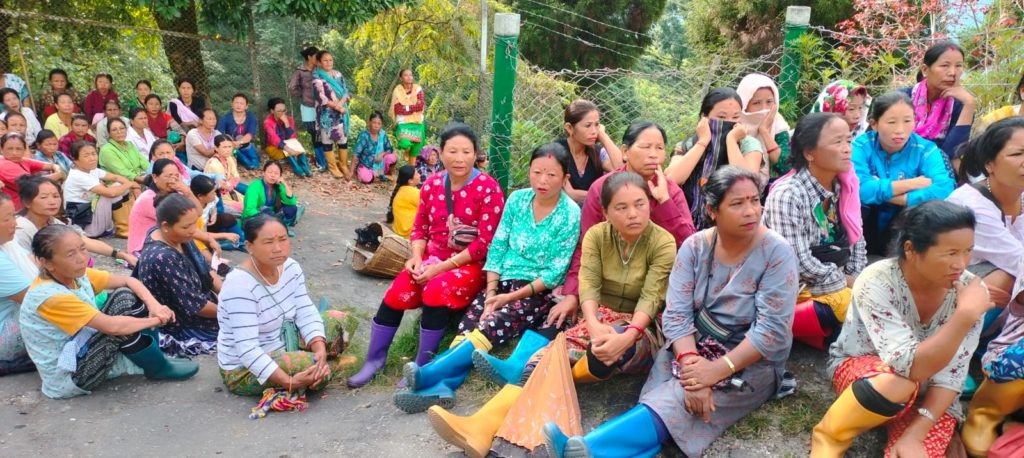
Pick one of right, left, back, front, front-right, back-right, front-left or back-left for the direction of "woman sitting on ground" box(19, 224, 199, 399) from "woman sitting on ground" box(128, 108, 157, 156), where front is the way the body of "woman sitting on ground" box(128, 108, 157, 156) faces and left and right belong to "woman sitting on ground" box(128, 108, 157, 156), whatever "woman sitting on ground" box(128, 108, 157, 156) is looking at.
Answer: front-right

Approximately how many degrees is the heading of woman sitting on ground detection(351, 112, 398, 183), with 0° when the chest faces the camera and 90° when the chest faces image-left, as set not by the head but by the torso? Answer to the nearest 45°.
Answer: approximately 0°

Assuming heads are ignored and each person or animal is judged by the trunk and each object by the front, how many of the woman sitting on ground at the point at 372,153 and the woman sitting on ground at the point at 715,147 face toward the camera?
2

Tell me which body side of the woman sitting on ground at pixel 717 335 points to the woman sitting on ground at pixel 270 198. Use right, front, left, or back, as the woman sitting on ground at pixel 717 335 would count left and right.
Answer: right

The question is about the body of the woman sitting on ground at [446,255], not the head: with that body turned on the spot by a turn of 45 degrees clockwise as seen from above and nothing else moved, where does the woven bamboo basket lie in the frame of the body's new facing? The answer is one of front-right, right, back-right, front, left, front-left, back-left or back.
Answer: right

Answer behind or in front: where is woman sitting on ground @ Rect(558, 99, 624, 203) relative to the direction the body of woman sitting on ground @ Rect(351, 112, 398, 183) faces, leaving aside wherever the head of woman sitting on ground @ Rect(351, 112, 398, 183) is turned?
in front

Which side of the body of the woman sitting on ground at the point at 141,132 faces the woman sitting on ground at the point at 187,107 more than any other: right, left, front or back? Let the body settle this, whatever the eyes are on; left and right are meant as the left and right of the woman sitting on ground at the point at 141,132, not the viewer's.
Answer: left

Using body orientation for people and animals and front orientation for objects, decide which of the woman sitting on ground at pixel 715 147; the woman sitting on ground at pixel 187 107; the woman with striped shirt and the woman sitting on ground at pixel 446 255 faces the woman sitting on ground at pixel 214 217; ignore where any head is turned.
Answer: the woman sitting on ground at pixel 187 107
